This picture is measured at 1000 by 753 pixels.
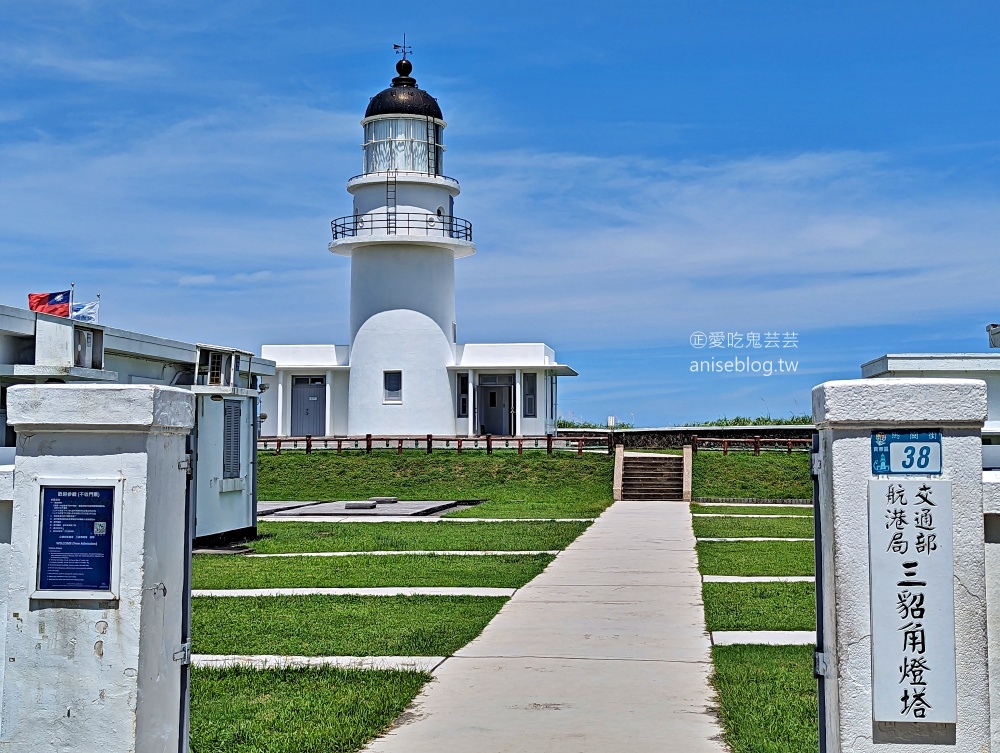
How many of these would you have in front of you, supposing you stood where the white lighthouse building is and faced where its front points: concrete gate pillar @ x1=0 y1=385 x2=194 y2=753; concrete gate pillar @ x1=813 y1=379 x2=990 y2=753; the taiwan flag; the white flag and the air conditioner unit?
5

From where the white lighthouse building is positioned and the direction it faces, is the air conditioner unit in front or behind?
in front

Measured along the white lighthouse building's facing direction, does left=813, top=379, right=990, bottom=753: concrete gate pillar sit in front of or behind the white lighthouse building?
in front

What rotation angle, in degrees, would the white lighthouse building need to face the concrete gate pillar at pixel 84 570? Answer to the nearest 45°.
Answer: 0° — it already faces it

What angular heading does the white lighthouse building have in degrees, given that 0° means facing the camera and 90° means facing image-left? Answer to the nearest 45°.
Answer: approximately 0°

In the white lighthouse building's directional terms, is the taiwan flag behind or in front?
in front

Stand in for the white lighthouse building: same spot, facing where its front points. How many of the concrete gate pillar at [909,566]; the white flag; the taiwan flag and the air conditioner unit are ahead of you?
4

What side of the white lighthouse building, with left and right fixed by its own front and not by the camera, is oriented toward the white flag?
front
